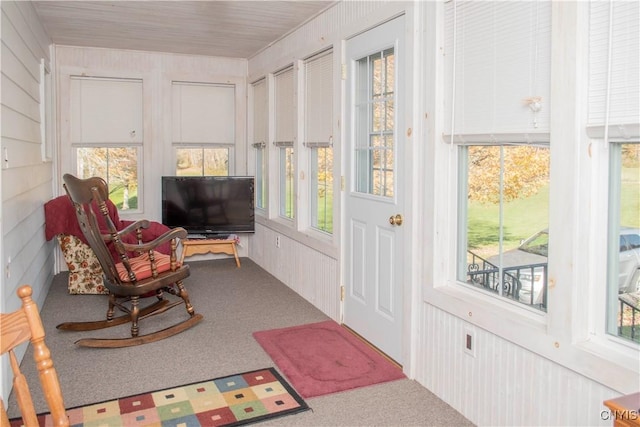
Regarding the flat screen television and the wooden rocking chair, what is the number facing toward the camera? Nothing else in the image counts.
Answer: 1

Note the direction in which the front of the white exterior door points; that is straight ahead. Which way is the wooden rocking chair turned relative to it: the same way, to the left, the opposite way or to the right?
the opposite way

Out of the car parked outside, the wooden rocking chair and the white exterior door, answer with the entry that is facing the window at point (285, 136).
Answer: the wooden rocking chair

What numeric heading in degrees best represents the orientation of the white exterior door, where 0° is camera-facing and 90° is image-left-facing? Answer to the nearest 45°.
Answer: approximately 45°

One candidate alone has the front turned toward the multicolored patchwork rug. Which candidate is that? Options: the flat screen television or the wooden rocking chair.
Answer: the flat screen television

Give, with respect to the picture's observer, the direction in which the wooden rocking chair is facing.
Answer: facing away from the viewer and to the right of the viewer

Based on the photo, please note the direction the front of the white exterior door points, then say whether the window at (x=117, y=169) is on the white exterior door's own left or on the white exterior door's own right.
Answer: on the white exterior door's own right

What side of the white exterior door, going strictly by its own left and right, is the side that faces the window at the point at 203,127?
right

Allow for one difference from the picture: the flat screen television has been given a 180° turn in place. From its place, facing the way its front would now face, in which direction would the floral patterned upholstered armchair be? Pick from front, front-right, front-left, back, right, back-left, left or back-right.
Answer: back-left

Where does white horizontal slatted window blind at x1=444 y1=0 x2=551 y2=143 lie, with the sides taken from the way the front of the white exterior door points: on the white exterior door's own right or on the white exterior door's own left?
on the white exterior door's own left

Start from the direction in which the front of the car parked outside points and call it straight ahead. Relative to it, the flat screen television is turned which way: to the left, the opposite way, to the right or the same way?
to the left

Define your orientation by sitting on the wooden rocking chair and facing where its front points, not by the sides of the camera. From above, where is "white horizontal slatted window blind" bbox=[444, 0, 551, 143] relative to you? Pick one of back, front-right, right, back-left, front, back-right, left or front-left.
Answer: right
